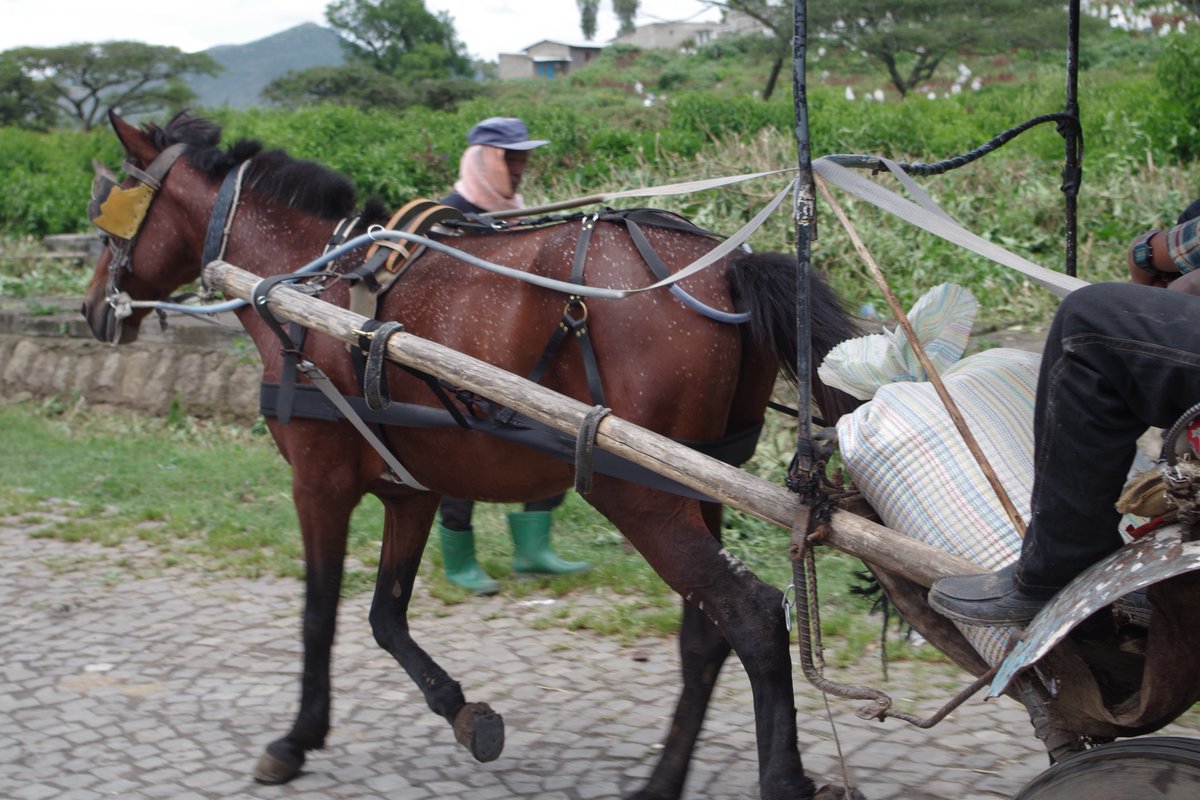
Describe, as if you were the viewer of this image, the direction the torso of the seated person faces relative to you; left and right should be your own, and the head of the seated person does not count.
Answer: facing to the left of the viewer

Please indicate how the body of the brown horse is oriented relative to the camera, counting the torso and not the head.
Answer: to the viewer's left

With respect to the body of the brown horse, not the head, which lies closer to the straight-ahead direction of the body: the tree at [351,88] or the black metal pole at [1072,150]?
the tree

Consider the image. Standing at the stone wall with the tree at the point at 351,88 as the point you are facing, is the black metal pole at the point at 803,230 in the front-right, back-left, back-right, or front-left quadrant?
back-right

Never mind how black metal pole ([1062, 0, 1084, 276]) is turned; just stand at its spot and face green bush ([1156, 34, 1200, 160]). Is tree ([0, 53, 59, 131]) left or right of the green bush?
left

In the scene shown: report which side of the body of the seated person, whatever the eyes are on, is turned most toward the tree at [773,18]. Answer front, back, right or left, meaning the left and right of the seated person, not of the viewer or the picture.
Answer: right

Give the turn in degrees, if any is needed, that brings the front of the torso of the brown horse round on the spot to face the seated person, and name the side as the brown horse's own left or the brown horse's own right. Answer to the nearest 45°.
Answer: approximately 135° to the brown horse's own left

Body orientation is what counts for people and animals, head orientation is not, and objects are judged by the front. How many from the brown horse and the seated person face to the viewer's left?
2
